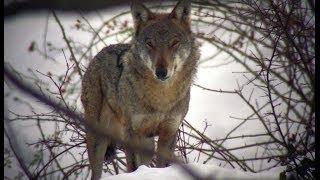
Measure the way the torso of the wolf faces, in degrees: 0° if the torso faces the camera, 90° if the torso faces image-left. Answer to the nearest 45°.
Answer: approximately 315°
